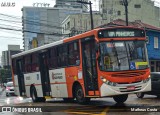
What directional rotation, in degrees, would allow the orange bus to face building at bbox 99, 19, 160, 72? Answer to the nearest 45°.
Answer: approximately 135° to its left

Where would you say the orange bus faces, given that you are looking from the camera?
facing the viewer and to the right of the viewer
